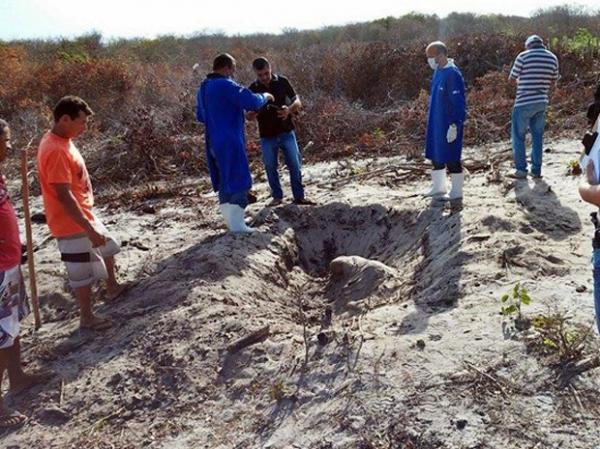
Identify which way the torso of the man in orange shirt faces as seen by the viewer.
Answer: to the viewer's right

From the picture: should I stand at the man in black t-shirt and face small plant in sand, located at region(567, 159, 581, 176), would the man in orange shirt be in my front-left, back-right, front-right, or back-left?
back-right

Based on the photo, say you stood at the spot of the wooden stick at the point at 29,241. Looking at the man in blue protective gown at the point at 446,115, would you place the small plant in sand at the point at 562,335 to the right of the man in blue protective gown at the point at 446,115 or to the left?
right

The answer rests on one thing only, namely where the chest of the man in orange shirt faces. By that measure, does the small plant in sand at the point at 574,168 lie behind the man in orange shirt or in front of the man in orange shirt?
in front

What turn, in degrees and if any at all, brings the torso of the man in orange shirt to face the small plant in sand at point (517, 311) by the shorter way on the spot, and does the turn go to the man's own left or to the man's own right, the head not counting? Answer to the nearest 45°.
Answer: approximately 45° to the man's own right

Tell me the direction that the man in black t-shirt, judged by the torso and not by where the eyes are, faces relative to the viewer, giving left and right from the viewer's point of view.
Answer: facing the viewer

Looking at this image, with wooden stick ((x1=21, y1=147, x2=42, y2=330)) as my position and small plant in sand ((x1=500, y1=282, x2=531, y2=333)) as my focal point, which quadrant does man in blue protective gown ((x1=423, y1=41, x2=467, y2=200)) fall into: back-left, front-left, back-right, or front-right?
front-left

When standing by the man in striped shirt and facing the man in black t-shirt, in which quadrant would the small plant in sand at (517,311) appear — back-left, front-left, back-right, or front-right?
front-left

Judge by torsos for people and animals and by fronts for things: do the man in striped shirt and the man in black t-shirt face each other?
no

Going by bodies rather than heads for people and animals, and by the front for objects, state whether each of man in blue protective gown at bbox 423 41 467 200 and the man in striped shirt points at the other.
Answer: no

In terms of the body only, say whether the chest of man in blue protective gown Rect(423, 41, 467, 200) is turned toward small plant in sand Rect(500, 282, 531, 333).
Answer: no

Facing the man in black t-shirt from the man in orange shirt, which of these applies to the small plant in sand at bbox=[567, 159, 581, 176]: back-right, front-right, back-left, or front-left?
front-right

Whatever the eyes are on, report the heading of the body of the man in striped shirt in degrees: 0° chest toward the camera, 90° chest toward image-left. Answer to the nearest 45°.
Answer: approximately 180°

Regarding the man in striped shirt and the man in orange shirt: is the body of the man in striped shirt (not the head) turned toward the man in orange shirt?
no

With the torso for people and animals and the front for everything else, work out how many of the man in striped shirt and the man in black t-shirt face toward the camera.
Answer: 1

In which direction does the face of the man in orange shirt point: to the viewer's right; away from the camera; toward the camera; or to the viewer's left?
to the viewer's right

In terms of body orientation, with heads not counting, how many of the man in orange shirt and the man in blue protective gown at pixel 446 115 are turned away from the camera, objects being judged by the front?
0
